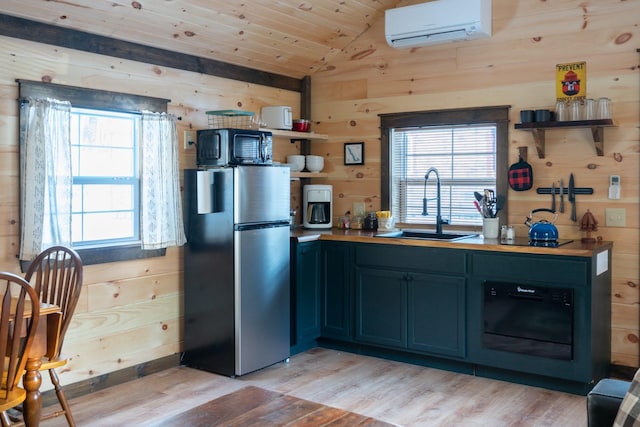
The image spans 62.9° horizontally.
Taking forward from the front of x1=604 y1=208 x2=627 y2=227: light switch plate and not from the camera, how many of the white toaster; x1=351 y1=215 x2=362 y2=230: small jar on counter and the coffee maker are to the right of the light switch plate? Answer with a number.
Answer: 3

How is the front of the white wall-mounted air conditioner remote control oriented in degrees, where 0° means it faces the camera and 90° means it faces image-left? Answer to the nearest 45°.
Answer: approximately 0°

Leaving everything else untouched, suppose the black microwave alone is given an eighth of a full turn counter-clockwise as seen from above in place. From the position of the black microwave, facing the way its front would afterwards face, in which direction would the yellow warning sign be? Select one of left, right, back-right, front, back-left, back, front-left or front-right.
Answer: front

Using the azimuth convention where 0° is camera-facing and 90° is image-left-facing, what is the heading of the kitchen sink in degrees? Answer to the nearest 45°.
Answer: approximately 45°

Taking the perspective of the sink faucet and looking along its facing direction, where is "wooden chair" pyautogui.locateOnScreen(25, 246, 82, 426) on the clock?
The wooden chair is roughly at 12 o'clock from the sink faucet.

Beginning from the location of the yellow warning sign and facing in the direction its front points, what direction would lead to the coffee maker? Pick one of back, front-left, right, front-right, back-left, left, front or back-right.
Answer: right

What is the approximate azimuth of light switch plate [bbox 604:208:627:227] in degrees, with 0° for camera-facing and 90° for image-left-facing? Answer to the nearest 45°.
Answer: approximately 0°

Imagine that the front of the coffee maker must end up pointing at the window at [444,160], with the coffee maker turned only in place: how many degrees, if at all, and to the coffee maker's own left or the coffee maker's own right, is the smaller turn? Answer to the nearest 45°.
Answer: approximately 90° to the coffee maker's own left

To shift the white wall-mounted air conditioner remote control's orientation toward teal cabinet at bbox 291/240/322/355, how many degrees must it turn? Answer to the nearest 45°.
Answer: approximately 90° to its right

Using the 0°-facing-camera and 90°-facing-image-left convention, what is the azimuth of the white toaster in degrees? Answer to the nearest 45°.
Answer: approximately 315°
